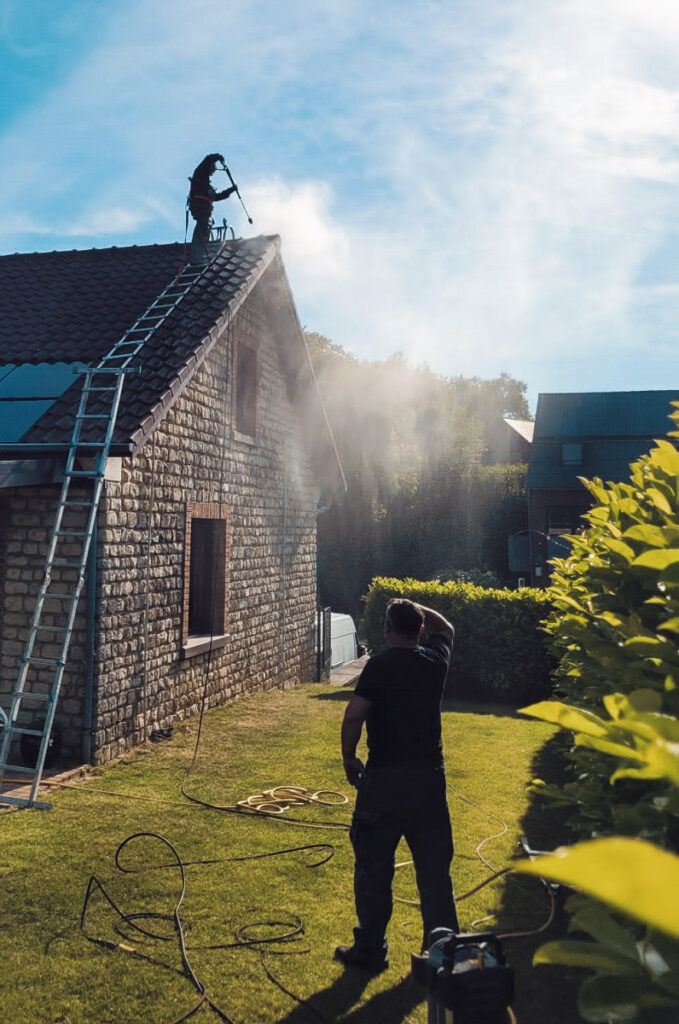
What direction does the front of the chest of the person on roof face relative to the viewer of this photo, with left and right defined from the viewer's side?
facing to the right of the viewer

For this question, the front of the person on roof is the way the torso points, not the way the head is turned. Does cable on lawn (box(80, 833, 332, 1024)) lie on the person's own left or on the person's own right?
on the person's own right

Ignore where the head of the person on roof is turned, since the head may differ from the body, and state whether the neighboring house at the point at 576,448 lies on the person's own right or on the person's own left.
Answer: on the person's own left

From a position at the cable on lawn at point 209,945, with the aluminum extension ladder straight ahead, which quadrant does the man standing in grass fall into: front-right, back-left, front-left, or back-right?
back-right

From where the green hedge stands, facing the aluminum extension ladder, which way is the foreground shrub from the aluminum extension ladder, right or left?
left

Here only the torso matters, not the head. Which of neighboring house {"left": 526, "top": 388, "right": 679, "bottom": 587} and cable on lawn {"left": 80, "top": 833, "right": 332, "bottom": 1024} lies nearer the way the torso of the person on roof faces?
the neighboring house
